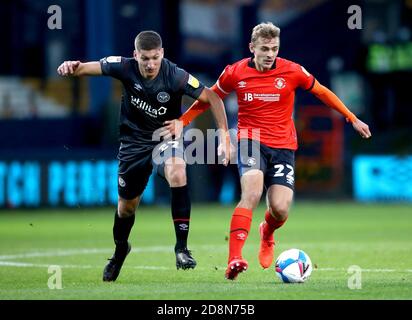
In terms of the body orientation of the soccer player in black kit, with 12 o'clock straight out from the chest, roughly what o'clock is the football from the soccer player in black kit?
The football is roughly at 10 o'clock from the soccer player in black kit.

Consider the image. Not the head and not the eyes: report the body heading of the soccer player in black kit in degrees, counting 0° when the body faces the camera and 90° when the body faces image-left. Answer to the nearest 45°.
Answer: approximately 0°

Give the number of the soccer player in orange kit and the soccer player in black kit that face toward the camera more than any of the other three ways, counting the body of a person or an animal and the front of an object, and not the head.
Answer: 2
